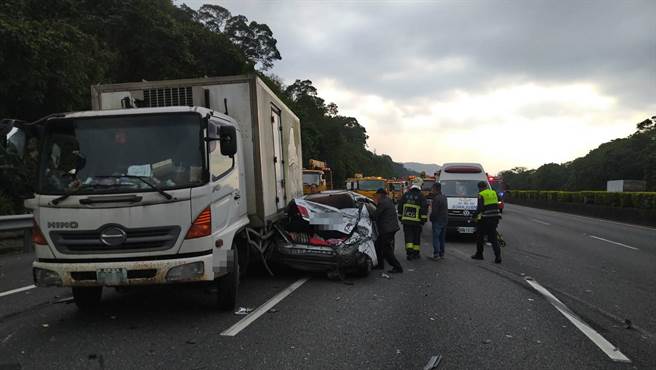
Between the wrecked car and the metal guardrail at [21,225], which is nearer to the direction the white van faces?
the wrecked car

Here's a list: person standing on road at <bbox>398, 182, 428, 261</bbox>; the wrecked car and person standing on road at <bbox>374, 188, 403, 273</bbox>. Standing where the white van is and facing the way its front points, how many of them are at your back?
0

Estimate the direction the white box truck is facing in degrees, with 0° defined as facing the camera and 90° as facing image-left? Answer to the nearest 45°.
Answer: approximately 45°

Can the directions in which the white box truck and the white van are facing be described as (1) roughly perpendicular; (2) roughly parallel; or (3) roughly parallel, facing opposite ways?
roughly parallel

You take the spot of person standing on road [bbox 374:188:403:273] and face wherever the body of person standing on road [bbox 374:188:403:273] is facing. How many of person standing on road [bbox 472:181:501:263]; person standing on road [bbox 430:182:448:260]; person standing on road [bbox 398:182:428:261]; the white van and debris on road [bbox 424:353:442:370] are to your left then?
1

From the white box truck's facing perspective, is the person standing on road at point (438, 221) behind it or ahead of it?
behind

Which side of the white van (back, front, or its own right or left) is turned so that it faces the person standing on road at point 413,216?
front

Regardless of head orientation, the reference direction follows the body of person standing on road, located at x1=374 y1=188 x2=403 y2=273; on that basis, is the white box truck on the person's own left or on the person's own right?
on the person's own left

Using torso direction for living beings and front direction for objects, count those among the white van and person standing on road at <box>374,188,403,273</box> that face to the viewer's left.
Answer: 1

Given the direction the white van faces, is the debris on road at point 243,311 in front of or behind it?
in front

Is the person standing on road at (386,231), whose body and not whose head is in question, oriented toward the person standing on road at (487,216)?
no

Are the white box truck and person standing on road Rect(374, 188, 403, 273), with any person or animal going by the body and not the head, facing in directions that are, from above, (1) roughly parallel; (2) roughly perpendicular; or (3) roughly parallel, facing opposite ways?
roughly perpendicular

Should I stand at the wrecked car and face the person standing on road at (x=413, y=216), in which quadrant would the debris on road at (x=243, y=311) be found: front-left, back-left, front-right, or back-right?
back-right

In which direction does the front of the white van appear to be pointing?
toward the camera

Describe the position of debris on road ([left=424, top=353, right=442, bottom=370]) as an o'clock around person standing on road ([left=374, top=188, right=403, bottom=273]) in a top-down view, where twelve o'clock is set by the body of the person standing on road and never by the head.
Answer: The debris on road is roughly at 9 o'clock from the person standing on road.

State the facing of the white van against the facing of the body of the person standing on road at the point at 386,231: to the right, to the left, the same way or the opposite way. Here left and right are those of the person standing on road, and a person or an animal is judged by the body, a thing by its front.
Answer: to the left

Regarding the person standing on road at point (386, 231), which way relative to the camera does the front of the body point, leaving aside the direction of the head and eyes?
to the viewer's left
